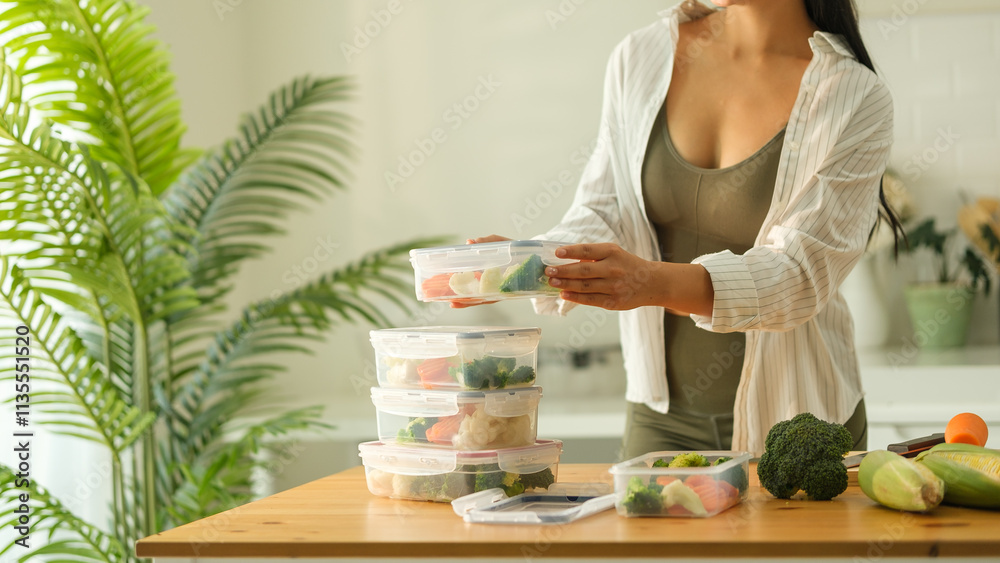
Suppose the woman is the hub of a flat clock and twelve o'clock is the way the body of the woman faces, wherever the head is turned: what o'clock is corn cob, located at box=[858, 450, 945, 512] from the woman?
The corn cob is roughly at 10 o'clock from the woman.

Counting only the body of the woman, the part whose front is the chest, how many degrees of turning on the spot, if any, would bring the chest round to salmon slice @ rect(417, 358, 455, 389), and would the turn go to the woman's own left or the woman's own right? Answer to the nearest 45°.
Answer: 0° — they already face it

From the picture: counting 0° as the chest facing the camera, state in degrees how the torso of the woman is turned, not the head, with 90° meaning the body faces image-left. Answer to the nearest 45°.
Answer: approximately 45°

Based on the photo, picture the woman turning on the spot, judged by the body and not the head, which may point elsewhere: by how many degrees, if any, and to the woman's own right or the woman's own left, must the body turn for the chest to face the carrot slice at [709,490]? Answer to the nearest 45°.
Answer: approximately 45° to the woman's own left

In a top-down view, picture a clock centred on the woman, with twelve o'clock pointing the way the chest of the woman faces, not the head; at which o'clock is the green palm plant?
The green palm plant is roughly at 2 o'clock from the woman.

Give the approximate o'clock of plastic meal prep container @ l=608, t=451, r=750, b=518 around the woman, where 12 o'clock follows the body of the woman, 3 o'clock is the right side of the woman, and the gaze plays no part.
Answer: The plastic meal prep container is roughly at 11 o'clock from the woman.
